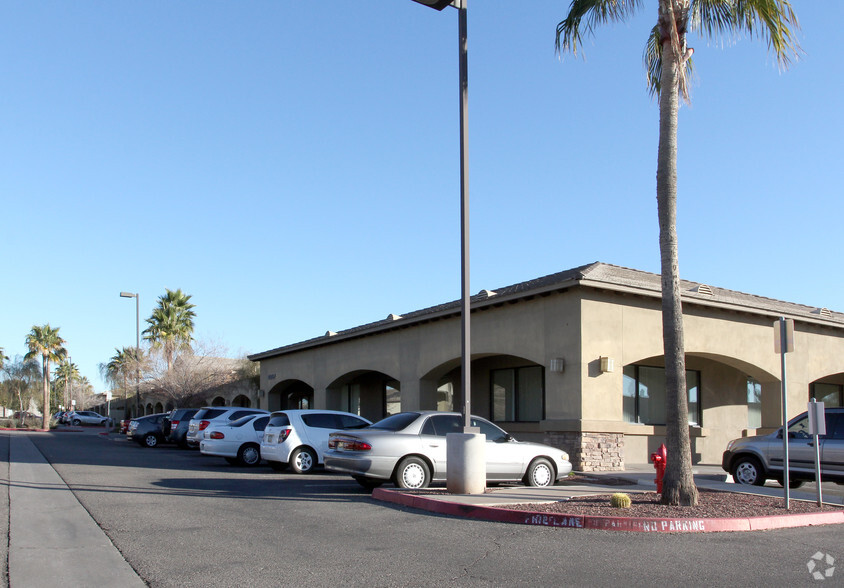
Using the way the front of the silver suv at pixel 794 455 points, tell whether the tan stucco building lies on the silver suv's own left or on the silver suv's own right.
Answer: on the silver suv's own right

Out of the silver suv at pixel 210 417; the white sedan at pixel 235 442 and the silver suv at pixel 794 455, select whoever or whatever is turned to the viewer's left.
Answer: the silver suv at pixel 794 455

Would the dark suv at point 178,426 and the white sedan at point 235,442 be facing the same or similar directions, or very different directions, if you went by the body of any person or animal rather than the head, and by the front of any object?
same or similar directions

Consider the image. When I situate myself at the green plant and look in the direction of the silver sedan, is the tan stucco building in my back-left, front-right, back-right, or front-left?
front-right

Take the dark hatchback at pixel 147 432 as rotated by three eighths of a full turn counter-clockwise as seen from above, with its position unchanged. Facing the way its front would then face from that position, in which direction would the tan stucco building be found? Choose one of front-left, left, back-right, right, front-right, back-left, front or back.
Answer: back-left

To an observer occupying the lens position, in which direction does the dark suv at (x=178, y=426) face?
facing away from the viewer and to the right of the viewer

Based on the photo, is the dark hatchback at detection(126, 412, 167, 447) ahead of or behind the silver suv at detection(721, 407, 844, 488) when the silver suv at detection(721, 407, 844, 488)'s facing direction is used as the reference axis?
ahead

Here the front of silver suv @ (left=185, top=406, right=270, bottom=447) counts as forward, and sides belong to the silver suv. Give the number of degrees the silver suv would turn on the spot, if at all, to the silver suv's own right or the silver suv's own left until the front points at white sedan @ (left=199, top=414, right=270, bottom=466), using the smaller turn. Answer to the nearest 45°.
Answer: approximately 135° to the silver suv's own right

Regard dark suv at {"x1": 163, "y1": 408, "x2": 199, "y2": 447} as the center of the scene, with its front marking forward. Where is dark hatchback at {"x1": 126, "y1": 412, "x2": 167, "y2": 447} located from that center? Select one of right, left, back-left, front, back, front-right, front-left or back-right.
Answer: left

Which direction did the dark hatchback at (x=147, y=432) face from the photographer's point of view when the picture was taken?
facing away from the viewer and to the right of the viewer

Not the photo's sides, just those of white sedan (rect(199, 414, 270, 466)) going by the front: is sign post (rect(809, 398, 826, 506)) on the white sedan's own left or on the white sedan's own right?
on the white sedan's own right

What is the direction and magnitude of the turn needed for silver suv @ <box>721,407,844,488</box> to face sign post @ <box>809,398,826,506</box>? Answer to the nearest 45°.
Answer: approximately 90° to its left

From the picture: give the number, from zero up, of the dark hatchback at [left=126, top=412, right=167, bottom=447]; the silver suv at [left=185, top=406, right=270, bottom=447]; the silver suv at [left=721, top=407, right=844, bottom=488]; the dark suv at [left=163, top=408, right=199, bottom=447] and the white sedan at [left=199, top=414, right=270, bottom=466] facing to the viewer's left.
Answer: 1

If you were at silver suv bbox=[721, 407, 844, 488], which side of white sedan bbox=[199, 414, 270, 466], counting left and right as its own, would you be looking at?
right

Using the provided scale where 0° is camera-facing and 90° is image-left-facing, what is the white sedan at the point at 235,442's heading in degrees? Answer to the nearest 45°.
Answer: approximately 225°

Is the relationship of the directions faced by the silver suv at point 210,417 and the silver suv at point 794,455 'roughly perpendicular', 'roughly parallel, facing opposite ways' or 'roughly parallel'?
roughly perpendicular

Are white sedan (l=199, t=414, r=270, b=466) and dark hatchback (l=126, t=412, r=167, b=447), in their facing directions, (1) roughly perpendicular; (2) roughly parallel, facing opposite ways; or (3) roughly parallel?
roughly parallel

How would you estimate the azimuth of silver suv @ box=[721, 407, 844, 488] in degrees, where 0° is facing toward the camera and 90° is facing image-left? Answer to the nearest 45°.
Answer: approximately 90°
